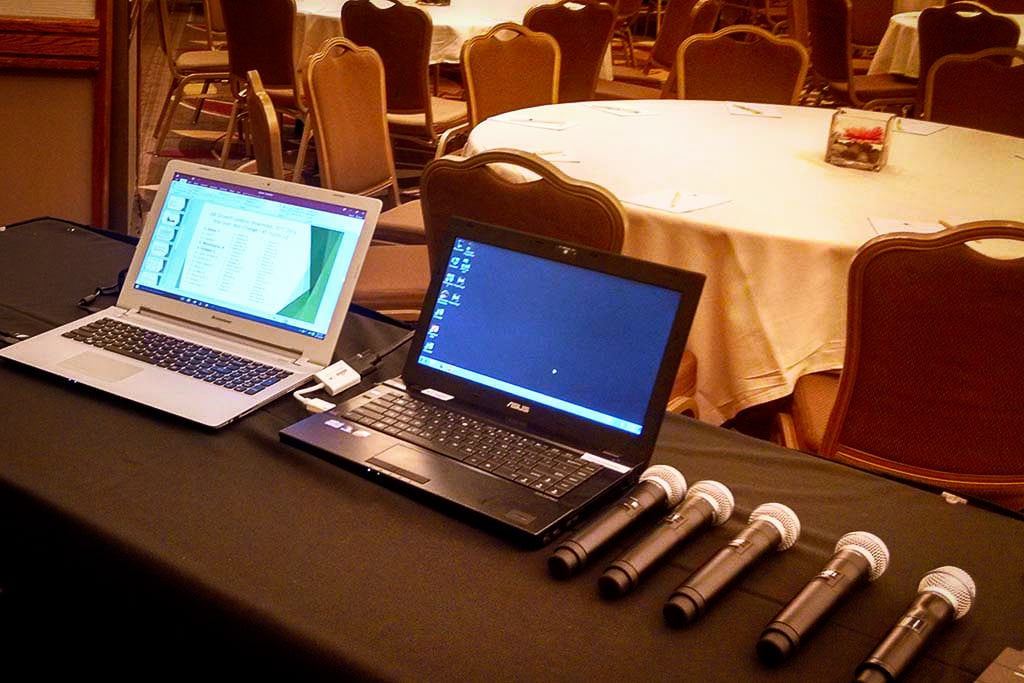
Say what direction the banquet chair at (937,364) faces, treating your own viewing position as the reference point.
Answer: facing away from the viewer and to the left of the viewer

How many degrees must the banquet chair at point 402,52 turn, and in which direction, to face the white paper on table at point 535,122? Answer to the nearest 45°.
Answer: approximately 135° to its right

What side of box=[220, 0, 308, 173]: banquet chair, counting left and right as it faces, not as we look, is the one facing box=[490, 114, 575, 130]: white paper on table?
right

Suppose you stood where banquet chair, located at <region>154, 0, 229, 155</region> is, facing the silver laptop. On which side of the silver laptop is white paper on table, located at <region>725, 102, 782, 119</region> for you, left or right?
left

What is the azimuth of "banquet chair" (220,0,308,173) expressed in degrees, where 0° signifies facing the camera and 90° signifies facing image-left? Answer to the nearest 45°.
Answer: approximately 225°

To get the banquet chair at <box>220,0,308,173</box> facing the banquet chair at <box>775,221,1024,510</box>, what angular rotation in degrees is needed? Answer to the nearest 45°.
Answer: approximately 135° to its right

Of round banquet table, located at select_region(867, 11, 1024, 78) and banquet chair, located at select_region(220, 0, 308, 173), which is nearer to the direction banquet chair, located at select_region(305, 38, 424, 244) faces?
the round banquet table

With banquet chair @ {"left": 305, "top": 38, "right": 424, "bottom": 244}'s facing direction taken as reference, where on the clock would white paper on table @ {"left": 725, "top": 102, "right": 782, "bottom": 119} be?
The white paper on table is roughly at 10 o'clock from the banquet chair.

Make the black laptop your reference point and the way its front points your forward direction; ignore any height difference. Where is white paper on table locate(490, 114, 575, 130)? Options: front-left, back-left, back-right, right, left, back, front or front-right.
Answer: back-right
